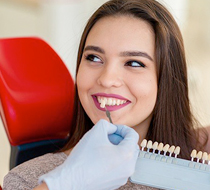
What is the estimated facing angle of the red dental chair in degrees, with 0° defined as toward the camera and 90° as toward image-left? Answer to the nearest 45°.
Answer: approximately 315°
